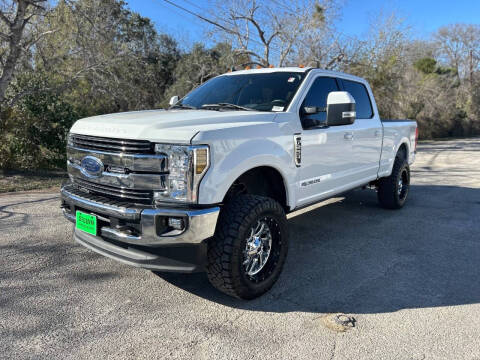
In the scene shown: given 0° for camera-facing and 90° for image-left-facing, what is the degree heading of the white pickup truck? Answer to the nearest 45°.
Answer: approximately 45°
